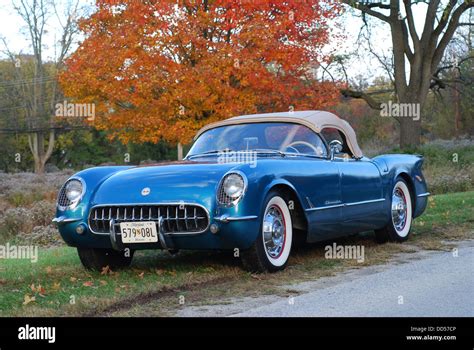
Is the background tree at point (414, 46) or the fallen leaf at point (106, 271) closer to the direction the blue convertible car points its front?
the fallen leaf

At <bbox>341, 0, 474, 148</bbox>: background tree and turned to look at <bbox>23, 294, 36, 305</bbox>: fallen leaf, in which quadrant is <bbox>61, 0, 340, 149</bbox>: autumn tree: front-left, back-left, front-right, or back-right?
front-right

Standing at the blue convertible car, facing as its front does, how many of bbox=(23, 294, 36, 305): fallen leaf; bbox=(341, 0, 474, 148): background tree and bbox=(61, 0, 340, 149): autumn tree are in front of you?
1

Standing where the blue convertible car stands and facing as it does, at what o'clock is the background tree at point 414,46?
The background tree is roughly at 5 o'clock from the blue convertible car.

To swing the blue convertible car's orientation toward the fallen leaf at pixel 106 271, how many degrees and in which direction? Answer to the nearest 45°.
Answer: approximately 45° to its right

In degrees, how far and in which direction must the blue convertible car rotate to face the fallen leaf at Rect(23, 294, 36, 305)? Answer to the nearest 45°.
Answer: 0° — it already faces it

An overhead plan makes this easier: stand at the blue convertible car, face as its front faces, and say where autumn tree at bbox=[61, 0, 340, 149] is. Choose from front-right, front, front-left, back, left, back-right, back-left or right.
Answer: back-right

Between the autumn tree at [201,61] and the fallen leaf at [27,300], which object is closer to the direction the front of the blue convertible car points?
the fallen leaf

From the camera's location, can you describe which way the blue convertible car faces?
facing the viewer and to the left of the viewer
